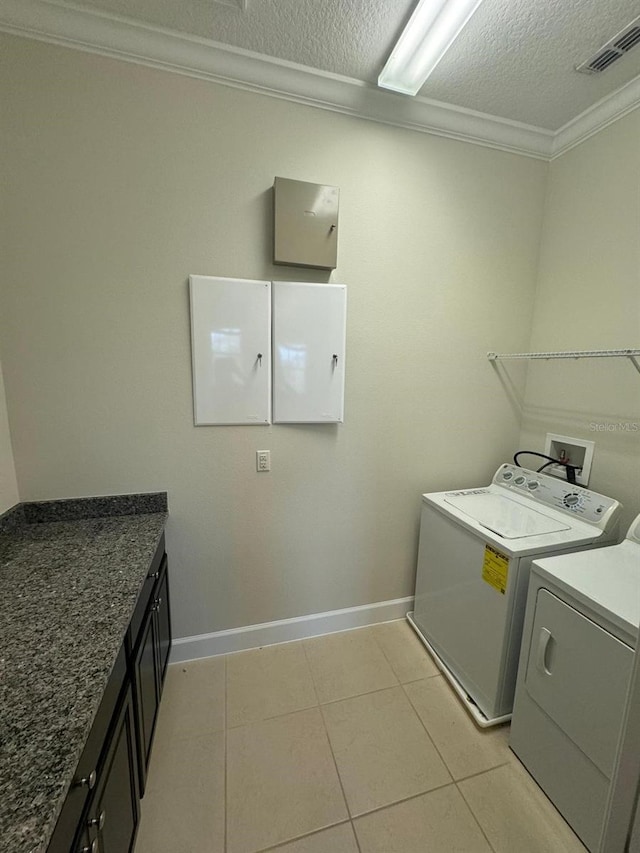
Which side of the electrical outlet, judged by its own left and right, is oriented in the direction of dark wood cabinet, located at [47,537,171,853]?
front

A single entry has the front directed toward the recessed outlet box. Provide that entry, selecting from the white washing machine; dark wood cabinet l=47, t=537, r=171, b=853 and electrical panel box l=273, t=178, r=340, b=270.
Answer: the dark wood cabinet

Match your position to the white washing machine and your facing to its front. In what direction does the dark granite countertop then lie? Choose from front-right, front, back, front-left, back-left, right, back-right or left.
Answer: front

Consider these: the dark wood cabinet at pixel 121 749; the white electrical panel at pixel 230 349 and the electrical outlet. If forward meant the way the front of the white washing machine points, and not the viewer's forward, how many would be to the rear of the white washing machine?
0

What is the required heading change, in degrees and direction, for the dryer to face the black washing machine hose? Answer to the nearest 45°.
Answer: approximately 135° to its right

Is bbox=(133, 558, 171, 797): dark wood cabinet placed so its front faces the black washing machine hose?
yes

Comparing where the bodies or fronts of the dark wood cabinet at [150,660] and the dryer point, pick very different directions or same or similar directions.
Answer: very different directions

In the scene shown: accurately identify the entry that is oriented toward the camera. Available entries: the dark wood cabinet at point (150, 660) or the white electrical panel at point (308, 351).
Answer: the white electrical panel

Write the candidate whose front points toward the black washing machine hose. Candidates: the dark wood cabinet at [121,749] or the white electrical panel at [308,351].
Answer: the dark wood cabinet

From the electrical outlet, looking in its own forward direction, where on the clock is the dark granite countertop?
The dark granite countertop is roughly at 1 o'clock from the electrical outlet.

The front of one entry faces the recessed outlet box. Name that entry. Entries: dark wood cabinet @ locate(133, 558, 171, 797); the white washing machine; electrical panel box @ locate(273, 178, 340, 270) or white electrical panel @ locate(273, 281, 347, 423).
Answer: the dark wood cabinet

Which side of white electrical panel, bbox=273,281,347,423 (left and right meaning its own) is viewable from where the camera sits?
front

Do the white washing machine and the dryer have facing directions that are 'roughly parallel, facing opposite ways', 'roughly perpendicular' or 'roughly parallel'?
roughly parallel

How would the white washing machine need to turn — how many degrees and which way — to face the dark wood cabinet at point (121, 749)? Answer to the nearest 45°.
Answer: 0° — it already faces it

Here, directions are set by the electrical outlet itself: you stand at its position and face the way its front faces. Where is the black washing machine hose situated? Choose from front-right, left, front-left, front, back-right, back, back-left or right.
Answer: left

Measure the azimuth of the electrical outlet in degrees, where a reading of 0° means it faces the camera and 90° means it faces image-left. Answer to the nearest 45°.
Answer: approximately 0°

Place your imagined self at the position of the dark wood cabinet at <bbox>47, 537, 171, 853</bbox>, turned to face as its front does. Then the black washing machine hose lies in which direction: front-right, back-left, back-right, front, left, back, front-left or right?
front

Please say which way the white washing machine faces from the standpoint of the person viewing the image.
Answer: facing the viewer and to the left of the viewer

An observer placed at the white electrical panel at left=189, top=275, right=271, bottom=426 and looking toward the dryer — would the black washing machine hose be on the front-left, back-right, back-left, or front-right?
front-left

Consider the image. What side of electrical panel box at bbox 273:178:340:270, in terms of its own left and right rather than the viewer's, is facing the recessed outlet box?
left
